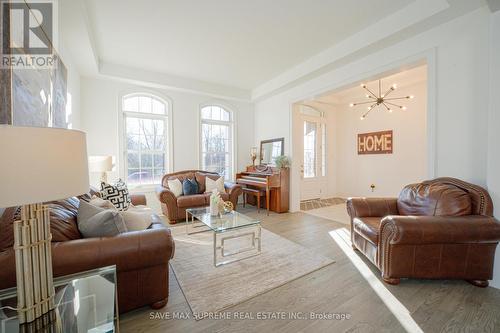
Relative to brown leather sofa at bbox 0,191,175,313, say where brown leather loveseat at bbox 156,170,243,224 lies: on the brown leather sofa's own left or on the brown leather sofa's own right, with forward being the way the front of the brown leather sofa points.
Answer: on the brown leather sofa's own left

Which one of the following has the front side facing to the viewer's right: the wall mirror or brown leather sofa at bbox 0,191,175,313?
the brown leather sofa

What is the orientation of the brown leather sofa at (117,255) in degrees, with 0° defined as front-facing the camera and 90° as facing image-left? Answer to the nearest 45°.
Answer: approximately 270°

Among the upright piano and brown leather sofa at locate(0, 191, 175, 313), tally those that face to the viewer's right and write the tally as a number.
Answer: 1

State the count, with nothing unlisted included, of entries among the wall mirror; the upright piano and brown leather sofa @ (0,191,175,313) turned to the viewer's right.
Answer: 1

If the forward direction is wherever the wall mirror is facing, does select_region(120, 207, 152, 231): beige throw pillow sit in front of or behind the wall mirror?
in front

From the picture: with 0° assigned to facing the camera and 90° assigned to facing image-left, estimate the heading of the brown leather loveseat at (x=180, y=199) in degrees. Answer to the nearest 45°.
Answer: approximately 315°

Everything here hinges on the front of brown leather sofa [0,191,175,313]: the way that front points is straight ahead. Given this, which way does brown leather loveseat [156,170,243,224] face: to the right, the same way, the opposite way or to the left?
to the right

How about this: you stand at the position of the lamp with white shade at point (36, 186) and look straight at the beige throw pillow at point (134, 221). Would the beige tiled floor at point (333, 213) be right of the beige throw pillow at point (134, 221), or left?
right

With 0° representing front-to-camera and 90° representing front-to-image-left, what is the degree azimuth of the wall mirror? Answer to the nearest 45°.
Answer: approximately 45°

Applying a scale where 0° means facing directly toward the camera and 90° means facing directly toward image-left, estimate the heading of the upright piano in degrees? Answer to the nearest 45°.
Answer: approximately 45°

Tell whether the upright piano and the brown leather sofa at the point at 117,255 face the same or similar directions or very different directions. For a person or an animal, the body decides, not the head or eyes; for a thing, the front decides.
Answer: very different directions

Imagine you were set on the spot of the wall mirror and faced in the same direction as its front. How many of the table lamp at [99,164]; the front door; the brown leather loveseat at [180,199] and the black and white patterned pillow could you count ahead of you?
3
